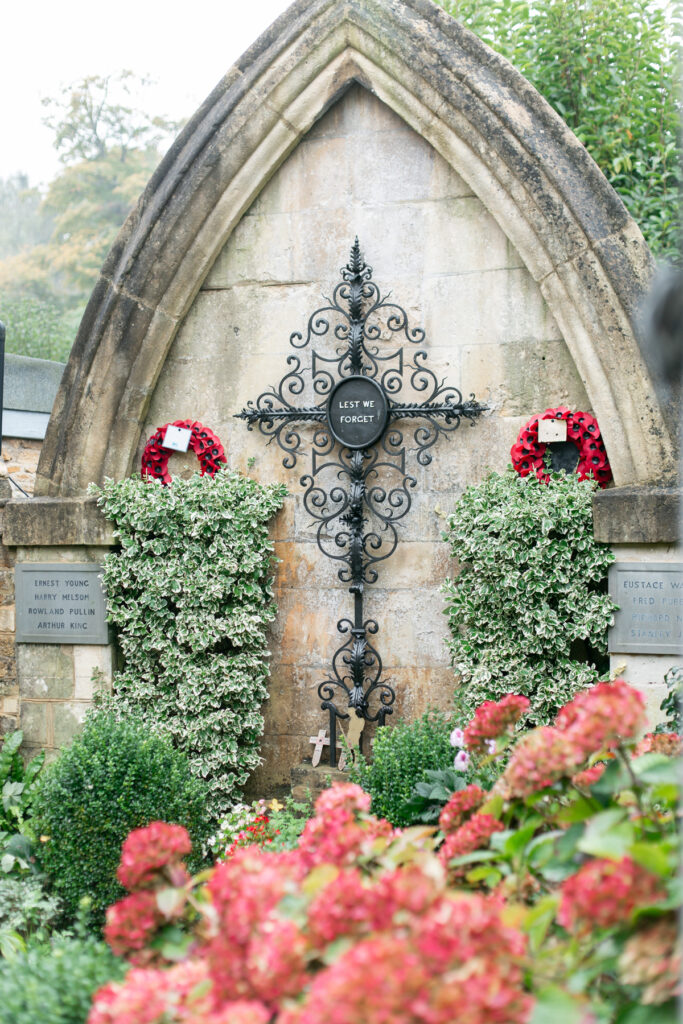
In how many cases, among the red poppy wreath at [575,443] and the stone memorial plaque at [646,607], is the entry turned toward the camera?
2

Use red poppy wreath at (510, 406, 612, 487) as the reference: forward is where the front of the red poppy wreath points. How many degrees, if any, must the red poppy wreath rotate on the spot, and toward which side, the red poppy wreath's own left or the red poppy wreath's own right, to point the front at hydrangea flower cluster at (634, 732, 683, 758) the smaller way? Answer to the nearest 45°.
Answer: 0° — it already faces it

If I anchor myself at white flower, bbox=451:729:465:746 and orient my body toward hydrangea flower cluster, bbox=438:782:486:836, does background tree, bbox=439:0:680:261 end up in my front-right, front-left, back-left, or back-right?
back-left

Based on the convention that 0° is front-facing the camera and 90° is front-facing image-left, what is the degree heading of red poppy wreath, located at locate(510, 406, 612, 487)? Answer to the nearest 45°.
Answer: approximately 0°

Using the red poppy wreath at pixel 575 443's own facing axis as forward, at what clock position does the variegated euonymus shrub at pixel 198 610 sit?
The variegated euonymus shrub is roughly at 3 o'clock from the red poppy wreath.

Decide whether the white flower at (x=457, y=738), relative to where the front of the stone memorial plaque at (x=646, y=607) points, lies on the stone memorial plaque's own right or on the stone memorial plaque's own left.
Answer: on the stone memorial plaque's own right

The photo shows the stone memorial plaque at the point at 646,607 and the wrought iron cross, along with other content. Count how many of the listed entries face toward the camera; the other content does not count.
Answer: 2

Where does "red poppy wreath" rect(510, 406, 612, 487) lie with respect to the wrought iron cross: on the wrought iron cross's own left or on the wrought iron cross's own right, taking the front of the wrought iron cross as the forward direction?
on the wrought iron cross's own left
